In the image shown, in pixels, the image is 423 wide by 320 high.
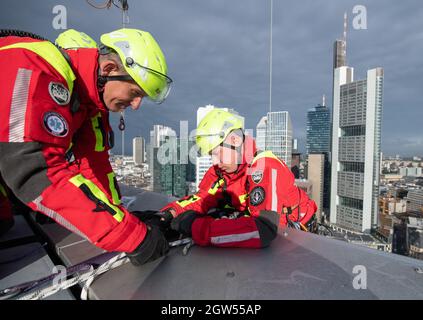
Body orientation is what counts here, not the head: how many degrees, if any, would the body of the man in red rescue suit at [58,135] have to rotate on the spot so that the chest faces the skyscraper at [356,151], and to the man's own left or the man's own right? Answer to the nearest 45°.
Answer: approximately 45° to the man's own left

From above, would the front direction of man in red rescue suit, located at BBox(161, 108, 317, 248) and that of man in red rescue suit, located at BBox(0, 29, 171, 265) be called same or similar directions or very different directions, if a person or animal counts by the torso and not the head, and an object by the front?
very different directions

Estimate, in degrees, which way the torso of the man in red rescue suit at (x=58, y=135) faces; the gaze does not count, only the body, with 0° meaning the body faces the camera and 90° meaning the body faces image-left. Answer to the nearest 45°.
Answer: approximately 270°

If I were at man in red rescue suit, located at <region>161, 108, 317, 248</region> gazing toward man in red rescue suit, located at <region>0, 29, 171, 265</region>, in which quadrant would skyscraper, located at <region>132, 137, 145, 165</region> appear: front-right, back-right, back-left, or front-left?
back-right

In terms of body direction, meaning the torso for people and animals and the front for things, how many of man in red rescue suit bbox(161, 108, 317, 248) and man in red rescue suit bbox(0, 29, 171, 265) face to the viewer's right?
1

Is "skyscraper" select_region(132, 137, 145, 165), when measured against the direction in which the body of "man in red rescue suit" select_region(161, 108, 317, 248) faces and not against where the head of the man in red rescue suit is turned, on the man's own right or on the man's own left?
on the man's own right

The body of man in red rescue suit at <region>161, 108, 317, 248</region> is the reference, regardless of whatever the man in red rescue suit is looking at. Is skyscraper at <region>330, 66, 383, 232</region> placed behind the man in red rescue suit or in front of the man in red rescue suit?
behind

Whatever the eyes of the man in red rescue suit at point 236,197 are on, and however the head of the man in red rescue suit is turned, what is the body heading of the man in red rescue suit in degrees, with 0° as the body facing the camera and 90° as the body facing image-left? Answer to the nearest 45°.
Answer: approximately 45°

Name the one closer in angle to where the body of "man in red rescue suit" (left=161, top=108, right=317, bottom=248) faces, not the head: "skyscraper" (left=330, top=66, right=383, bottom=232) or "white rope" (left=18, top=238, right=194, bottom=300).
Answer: the white rope

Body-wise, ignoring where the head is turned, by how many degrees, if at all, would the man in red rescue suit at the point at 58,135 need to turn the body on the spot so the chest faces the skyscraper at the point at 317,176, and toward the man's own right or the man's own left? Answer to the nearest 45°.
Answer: approximately 45° to the man's own left

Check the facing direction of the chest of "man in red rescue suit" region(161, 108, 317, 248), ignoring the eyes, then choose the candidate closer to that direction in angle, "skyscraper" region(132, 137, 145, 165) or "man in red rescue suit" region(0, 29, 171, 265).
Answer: the man in red rescue suit
